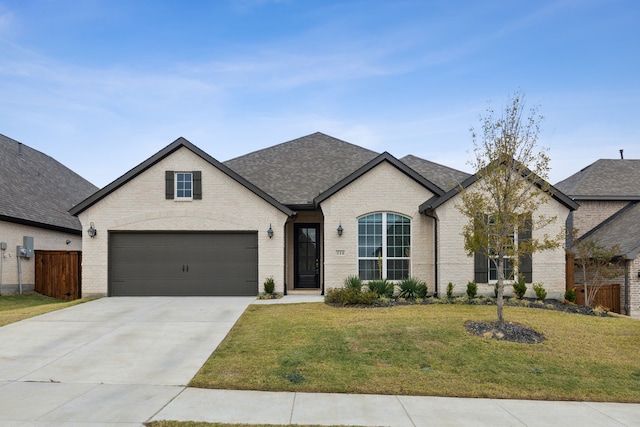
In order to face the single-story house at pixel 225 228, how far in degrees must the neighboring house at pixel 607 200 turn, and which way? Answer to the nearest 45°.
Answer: approximately 45° to its right

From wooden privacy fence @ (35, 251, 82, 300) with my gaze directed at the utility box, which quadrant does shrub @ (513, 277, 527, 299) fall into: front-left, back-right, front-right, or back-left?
back-right

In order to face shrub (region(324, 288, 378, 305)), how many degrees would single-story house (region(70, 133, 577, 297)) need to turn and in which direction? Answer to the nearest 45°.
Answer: approximately 45° to its left

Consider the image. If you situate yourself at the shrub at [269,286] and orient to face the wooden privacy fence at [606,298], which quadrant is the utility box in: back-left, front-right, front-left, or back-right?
back-left

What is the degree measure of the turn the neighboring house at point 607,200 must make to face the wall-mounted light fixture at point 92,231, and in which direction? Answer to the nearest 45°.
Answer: approximately 45° to its right

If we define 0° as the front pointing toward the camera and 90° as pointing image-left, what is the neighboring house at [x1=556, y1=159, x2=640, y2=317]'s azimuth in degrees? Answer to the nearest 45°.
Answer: approximately 0°

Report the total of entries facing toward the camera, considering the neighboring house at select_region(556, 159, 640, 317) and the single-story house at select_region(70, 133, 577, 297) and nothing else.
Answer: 2

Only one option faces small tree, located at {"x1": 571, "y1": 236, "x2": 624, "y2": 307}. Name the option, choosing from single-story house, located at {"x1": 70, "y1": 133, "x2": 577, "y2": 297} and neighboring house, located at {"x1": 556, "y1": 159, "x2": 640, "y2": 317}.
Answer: the neighboring house

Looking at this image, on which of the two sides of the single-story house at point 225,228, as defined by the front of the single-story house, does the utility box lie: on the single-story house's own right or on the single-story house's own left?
on the single-story house's own right

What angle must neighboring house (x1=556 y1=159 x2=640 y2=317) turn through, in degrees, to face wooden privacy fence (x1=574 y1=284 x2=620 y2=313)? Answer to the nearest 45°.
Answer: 0° — it already faces it

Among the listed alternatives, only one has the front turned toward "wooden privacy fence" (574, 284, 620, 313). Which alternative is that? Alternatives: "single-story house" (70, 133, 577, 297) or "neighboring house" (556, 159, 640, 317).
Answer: the neighboring house
